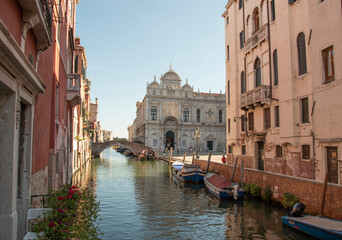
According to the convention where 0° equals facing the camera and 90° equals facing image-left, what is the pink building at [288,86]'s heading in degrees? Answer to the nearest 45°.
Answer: approximately 45°

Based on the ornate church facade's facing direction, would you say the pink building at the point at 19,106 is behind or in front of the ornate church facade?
in front

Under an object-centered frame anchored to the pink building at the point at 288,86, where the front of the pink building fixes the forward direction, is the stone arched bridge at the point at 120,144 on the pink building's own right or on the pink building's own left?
on the pink building's own right

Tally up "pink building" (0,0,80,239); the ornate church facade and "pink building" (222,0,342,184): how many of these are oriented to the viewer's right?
1

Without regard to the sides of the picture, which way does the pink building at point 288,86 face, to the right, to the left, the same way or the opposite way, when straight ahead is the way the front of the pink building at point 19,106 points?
the opposite way

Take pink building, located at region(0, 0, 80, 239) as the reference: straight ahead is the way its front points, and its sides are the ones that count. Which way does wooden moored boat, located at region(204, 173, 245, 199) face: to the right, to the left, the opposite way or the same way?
to the left

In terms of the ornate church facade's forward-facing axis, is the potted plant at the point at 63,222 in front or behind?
in front

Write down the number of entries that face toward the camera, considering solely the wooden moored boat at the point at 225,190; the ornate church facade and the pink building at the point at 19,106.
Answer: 1

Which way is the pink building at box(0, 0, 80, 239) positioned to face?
to the viewer's right

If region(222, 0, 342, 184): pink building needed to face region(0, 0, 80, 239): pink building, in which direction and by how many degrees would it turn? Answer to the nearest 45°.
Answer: approximately 45° to its left
